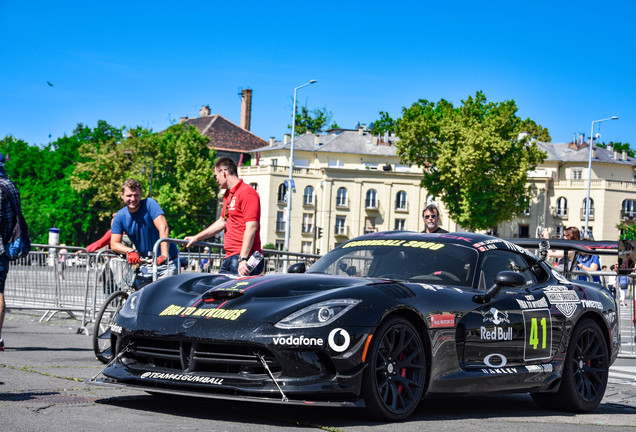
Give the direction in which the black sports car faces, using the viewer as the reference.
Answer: facing the viewer and to the left of the viewer

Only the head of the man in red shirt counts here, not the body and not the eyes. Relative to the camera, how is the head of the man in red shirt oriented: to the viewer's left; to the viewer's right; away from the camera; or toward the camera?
to the viewer's left

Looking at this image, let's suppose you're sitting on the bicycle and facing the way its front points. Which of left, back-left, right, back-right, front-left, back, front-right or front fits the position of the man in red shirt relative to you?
left

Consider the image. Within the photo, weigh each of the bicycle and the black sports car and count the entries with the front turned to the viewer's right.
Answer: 0

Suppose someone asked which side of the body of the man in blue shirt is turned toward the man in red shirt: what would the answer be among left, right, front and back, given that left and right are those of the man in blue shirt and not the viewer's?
left

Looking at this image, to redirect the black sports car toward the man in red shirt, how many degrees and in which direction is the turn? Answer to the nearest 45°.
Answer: approximately 90° to its right

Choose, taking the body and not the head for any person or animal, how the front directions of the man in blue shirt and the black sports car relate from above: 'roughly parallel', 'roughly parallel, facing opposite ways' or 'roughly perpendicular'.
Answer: roughly parallel

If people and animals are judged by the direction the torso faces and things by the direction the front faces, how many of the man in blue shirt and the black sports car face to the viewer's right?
0
